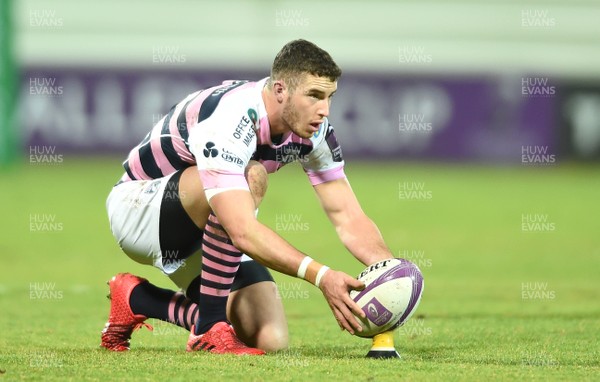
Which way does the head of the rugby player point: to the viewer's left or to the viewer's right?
to the viewer's right

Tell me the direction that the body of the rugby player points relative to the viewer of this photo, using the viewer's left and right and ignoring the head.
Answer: facing the viewer and to the right of the viewer
